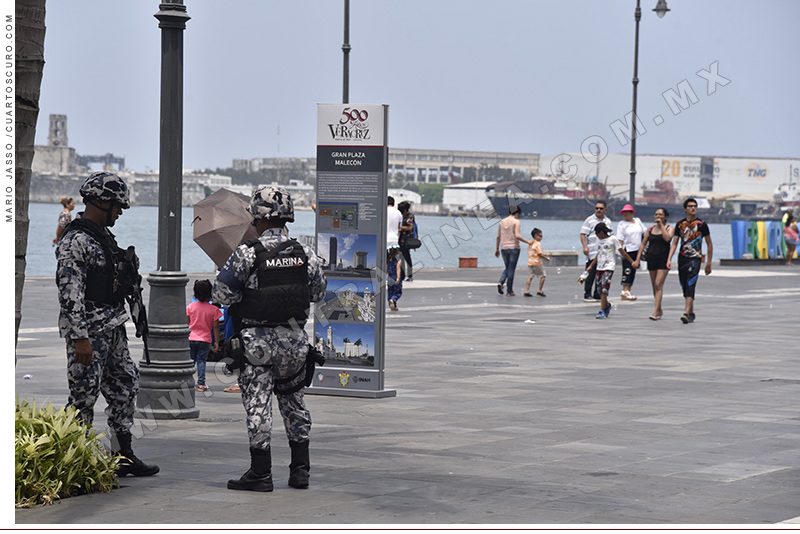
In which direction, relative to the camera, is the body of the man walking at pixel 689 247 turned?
toward the camera

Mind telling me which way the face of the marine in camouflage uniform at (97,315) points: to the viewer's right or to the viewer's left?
to the viewer's right

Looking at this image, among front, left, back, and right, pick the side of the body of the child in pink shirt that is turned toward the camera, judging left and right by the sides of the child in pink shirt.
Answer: back

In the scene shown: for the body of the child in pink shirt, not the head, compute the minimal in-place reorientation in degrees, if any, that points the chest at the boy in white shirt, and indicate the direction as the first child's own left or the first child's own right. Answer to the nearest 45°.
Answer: approximately 45° to the first child's own right

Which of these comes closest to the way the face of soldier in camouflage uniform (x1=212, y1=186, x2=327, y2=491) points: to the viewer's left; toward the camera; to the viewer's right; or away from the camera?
away from the camera

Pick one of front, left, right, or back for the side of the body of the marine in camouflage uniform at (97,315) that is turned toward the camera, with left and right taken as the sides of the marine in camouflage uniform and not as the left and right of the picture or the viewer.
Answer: right

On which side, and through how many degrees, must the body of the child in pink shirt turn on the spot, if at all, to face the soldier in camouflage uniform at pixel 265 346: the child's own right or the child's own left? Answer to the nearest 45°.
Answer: approximately 180°

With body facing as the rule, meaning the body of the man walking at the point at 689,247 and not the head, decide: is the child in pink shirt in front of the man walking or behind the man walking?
in front

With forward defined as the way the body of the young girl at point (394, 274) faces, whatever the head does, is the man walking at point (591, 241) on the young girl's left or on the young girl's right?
on the young girl's right

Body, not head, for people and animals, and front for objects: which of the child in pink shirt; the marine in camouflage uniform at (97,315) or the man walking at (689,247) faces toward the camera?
the man walking

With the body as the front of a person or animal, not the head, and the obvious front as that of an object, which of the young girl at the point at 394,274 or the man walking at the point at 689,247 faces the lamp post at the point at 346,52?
the young girl

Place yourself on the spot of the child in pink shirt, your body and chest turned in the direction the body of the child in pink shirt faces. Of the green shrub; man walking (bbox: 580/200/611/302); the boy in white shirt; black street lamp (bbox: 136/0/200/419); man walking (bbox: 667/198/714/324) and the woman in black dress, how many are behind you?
2

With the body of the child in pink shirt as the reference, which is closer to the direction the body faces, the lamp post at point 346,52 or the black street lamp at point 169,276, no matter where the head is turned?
the lamp post

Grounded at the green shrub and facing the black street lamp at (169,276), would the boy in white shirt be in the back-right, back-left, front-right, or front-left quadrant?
front-right

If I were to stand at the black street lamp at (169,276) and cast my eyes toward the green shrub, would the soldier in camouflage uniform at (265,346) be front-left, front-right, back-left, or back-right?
front-left

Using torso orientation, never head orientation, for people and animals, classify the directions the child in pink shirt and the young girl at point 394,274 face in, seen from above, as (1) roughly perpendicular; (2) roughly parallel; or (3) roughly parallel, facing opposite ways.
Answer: roughly parallel
